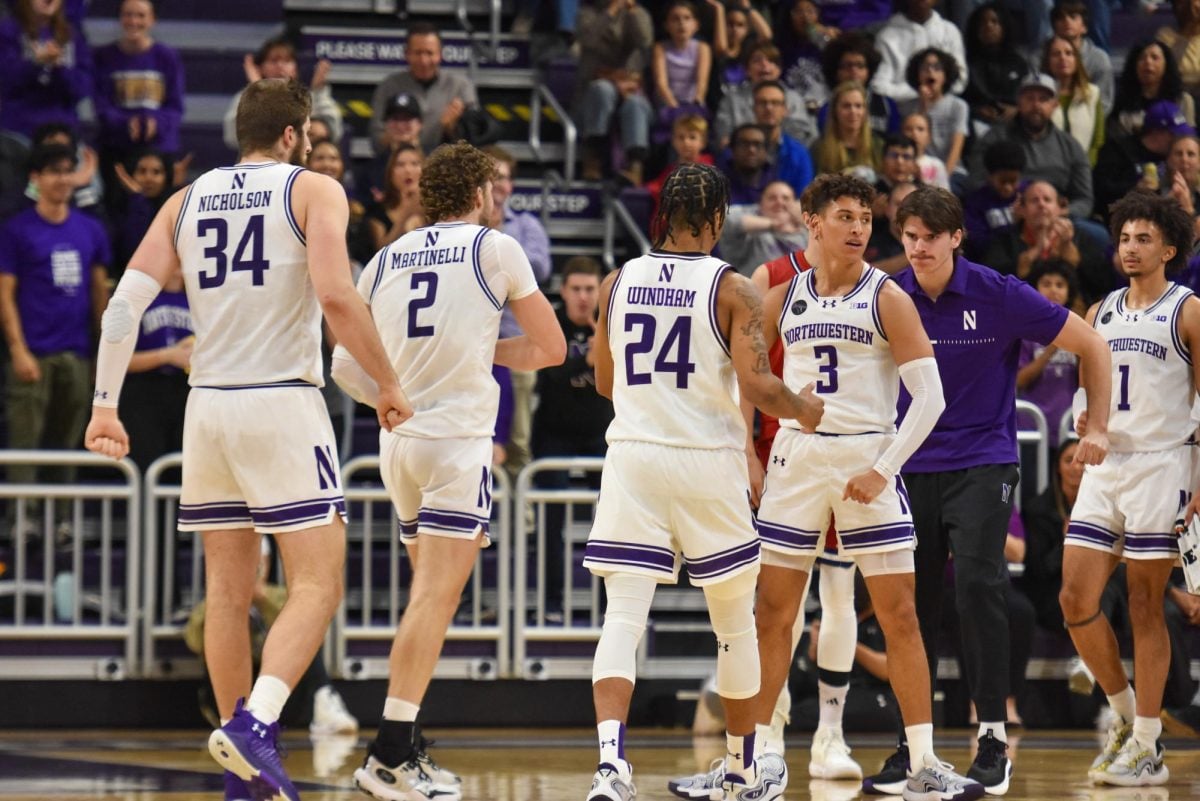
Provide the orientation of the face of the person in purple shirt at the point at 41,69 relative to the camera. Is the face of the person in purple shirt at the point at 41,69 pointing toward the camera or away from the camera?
toward the camera

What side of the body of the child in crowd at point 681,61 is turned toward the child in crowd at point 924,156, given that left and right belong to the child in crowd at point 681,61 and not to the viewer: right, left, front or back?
left

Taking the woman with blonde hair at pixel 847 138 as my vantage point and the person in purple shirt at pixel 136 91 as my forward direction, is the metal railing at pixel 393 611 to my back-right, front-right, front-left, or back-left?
front-left

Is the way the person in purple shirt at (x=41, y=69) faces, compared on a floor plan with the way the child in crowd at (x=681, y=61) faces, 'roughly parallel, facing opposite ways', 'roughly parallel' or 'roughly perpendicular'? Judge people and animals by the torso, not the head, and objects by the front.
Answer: roughly parallel

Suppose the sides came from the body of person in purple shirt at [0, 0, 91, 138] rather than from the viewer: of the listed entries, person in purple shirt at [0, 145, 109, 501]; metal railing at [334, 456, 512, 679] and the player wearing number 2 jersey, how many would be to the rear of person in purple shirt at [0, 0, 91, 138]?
0

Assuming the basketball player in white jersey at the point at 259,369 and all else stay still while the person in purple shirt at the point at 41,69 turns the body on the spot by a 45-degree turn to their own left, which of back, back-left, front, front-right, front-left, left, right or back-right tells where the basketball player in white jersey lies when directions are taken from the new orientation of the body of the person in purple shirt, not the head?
front-right

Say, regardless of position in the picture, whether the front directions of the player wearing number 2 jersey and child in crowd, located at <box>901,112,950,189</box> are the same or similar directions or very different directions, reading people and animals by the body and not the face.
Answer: very different directions

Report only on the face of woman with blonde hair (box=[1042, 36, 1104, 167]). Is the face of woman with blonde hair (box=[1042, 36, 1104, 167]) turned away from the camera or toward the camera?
toward the camera

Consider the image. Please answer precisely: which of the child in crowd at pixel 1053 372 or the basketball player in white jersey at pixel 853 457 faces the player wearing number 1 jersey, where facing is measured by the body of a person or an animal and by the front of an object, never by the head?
the child in crowd

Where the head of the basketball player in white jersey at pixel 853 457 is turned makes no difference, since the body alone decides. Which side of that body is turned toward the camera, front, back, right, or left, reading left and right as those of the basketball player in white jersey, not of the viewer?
front

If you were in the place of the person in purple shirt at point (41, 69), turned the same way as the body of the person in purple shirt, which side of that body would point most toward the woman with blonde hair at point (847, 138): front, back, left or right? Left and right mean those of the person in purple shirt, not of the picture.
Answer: left

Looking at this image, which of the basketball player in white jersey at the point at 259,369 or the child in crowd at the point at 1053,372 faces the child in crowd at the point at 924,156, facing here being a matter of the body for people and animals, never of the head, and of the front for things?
the basketball player in white jersey

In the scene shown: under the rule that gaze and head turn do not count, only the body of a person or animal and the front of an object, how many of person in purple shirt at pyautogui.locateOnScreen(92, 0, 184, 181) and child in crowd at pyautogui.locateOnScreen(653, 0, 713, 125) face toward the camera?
2

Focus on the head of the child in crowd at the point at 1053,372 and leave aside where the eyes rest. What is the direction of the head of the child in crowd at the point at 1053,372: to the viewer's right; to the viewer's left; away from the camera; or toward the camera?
toward the camera

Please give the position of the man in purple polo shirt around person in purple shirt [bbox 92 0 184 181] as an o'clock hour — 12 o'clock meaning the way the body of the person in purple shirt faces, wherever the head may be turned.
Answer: The man in purple polo shirt is roughly at 11 o'clock from the person in purple shirt.

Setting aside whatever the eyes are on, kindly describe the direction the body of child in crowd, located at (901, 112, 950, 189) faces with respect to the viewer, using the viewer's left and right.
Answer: facing the viewer and to the left of the viewer

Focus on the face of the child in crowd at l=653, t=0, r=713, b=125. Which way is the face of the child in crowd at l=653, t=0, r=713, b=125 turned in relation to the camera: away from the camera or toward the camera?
toward the camera

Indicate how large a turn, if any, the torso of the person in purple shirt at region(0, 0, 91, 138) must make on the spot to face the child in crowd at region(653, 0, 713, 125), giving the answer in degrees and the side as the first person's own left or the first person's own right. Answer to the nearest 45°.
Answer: approximately 90° to the first person's own left

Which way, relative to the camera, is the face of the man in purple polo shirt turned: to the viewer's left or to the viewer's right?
to the viewer's left

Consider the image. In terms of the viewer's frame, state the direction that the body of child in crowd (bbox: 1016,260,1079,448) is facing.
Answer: toward the camera

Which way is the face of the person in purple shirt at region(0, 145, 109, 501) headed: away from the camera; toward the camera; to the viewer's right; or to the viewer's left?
toward the camera

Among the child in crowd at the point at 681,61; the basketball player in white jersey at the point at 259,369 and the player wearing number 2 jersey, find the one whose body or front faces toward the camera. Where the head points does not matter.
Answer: the child in crowd
